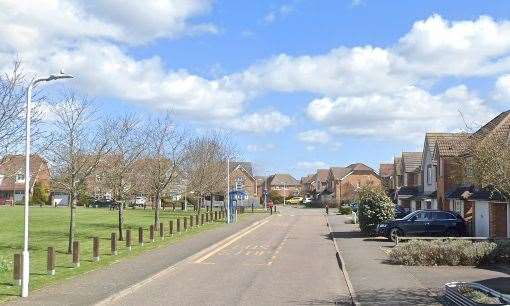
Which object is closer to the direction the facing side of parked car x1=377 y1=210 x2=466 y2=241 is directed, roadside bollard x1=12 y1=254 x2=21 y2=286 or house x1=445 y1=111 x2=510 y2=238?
the roadside bollard

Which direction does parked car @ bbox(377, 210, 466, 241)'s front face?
to the viewer's left

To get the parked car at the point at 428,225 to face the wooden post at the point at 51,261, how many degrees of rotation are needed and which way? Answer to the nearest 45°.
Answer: approximately 45° to its left

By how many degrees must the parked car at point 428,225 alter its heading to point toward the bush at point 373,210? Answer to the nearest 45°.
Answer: approximately 45° to its right

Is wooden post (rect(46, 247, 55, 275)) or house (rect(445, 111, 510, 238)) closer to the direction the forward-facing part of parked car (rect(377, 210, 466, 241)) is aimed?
the wooden post

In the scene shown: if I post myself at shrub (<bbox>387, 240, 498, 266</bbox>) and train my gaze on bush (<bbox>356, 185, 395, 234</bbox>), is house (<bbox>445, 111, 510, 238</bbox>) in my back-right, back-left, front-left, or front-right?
front-right

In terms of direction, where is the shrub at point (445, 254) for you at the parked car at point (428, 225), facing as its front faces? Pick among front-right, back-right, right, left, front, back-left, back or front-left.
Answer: left

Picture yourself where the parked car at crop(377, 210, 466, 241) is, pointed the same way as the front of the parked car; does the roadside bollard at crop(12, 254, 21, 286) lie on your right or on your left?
on your left

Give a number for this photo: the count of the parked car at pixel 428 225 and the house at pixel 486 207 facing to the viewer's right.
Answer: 0

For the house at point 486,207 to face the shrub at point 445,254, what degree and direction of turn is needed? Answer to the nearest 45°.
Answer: approximately 45° to its left

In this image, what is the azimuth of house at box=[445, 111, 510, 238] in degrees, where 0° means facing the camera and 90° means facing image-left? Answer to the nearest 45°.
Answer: approximately 45°

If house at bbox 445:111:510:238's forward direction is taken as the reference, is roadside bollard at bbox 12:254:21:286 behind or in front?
in front
